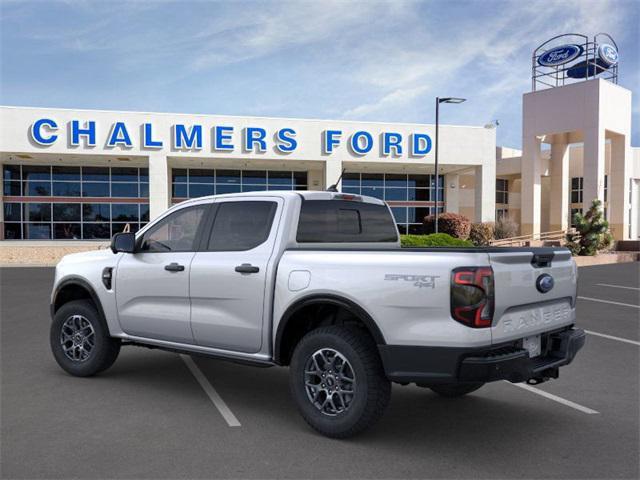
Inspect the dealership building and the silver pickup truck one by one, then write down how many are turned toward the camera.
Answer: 1

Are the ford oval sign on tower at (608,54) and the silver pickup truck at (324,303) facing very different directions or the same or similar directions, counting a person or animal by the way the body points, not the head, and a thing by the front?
very different directions

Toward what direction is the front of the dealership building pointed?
toward the camera

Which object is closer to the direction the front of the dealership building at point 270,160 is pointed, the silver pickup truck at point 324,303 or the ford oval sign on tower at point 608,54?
the silver pickup truck

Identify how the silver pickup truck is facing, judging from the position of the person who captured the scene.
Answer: facing away from the viewer and to the left of the viewer

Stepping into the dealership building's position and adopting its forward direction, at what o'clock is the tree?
The tree is roughly at 10 o'clock from the dealership building.

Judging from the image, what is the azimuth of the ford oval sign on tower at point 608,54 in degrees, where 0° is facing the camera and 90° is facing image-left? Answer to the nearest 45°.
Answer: approximately 315°

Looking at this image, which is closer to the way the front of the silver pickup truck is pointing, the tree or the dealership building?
the dealership building

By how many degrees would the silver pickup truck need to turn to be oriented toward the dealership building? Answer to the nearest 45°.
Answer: approximately 45° to its right

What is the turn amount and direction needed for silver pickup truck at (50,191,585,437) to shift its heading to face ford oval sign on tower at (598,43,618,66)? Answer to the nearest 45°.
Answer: approximately 90° to its right

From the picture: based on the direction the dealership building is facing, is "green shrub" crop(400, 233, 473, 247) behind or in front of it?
in front

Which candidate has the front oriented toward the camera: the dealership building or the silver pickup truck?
the dealership building
